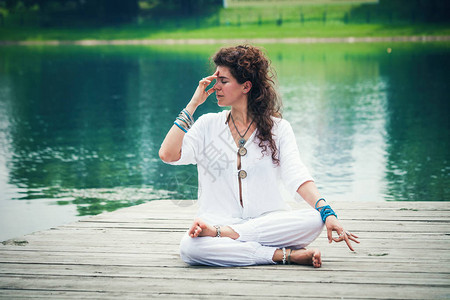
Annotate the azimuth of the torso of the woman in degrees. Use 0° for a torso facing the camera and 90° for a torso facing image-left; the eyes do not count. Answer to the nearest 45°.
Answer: approximately 0°
